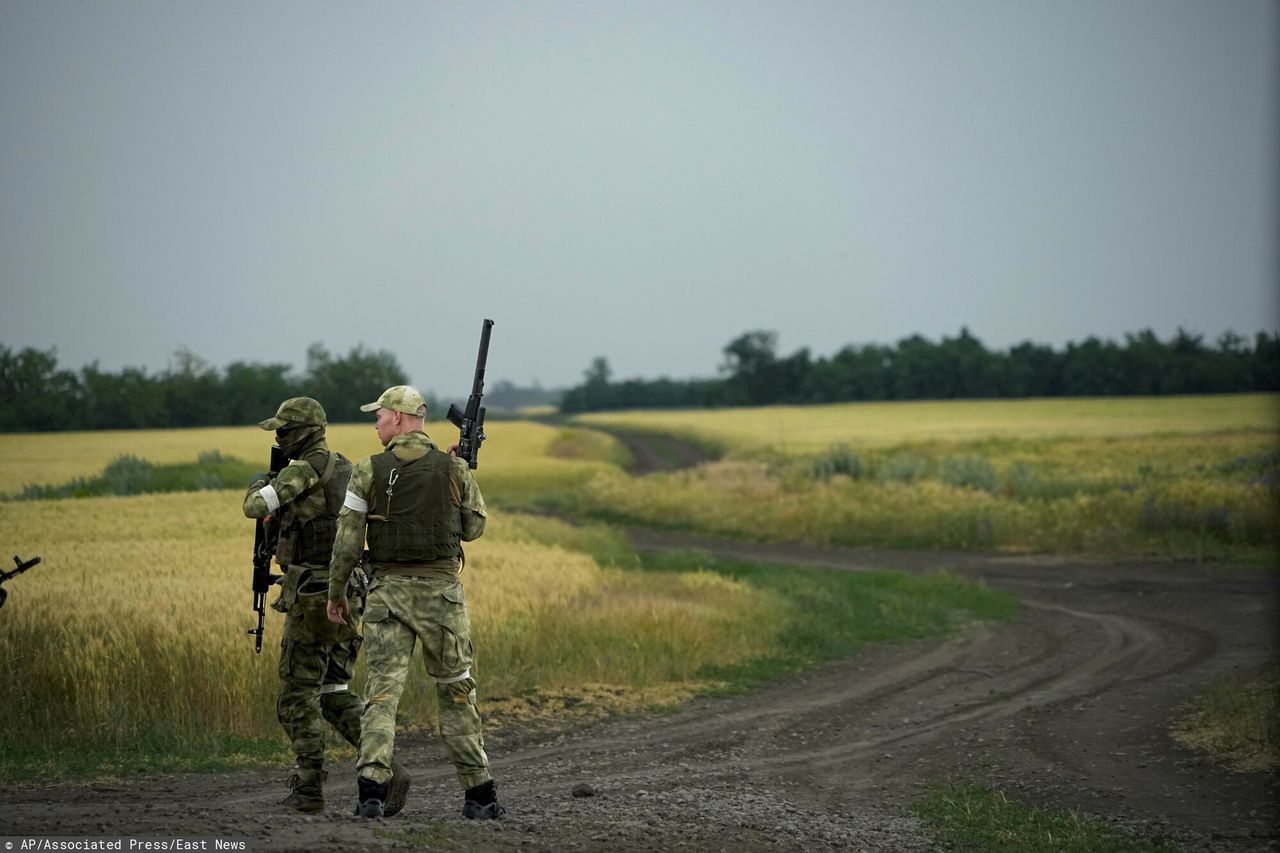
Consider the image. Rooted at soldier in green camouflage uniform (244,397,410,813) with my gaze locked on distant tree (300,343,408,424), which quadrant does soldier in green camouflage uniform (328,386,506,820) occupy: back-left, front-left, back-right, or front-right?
back-right

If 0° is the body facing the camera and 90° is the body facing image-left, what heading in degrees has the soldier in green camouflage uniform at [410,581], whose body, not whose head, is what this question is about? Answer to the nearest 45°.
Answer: approximately 180°

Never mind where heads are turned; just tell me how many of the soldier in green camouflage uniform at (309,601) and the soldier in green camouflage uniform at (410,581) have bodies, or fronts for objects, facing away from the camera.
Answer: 1

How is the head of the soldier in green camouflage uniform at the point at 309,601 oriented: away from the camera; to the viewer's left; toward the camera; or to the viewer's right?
to the viewer's left

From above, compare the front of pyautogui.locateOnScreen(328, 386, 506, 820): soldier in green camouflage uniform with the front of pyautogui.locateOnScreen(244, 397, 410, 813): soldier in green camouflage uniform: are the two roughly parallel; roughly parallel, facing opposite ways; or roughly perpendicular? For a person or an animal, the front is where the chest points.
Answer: roughly perpendicular

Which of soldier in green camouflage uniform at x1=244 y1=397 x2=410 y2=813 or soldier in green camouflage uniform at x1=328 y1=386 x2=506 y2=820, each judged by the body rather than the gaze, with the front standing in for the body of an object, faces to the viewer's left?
soldier in green camouflage uniform at x1=244 y1=397 x2=410 y2=813

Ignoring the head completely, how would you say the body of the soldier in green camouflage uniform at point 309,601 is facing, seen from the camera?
to the viewer's left

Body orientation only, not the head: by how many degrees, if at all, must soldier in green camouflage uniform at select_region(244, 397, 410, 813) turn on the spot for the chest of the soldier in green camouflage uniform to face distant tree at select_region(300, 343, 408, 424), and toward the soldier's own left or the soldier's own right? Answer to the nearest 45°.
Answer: approximately 90° to the soldier's own right

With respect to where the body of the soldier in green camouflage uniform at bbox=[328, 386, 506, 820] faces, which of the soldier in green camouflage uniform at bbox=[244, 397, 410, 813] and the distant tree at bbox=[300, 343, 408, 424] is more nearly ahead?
the distant tree

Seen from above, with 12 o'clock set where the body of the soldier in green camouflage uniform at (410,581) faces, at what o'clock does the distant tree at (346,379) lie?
The distant tree is roughly at 12 o'clock from the soldier in green camouflage uniform.

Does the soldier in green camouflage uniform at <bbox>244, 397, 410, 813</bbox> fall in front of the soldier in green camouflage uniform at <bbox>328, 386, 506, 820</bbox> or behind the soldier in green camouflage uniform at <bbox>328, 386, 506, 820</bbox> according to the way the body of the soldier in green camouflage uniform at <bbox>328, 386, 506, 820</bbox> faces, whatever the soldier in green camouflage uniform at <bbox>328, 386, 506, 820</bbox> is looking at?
in front
